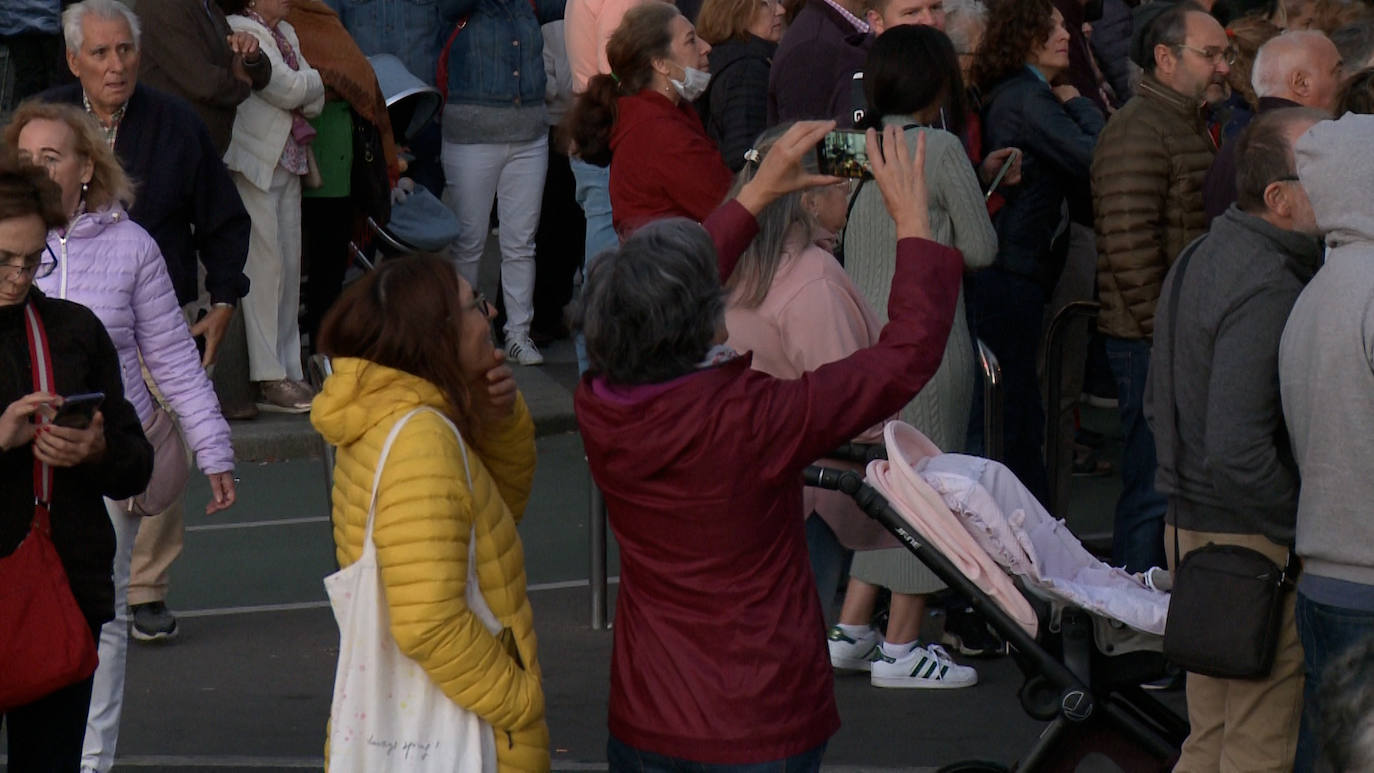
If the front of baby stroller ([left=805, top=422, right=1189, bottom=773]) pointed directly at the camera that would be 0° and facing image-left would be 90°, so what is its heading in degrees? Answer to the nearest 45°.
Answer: approximately 270°

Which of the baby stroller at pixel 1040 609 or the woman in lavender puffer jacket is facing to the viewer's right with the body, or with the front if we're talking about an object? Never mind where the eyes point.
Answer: the baby stroller

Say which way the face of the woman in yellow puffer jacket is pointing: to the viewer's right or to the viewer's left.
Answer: to the viewer's right

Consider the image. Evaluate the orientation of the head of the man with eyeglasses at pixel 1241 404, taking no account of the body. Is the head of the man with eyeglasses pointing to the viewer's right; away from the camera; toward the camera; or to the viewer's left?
to the viewer's right

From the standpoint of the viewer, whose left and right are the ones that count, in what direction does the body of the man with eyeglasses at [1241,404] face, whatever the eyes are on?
facing away from the viewer and to the right of the viewer

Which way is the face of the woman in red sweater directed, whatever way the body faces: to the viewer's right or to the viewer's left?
to the viewer's right

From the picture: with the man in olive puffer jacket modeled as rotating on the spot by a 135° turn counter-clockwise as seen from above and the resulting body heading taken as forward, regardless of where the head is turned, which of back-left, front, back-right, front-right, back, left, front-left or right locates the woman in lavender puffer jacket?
left

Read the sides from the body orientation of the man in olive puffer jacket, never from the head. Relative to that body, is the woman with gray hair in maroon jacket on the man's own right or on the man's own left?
on the man's own right

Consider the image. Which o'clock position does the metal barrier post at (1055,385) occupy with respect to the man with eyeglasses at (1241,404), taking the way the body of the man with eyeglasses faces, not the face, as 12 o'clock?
The metal barrier post is roughly at 10 o'clock from the man with eyeglasses.

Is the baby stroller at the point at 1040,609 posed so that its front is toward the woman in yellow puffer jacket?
no

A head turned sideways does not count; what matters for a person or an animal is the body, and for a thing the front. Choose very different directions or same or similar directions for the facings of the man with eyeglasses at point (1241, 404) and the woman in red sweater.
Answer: same or similar directions

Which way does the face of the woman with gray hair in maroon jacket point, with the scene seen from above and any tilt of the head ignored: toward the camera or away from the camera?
away from the camera

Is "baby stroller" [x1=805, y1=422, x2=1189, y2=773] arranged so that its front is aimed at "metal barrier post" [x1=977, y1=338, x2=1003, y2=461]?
no
